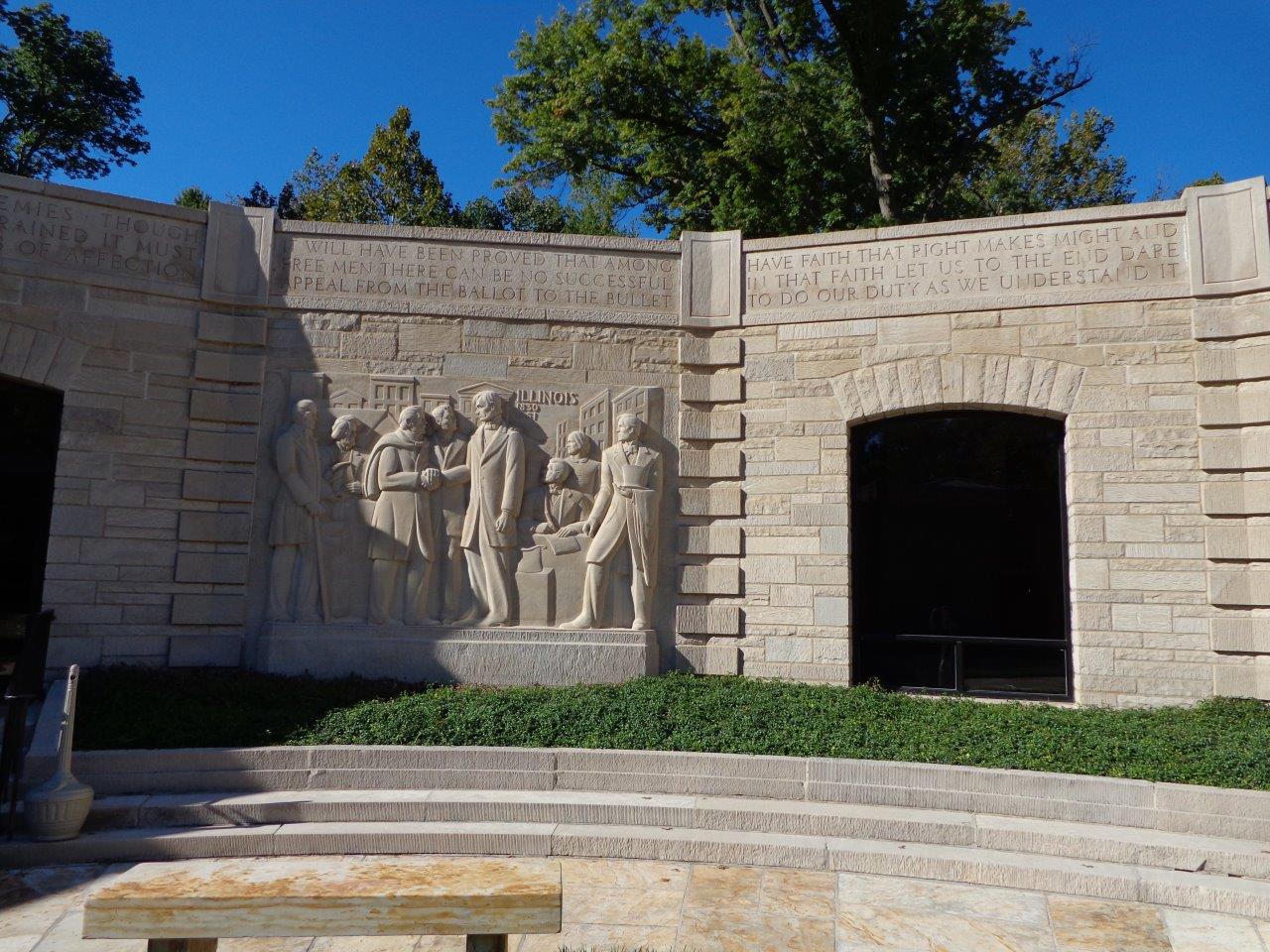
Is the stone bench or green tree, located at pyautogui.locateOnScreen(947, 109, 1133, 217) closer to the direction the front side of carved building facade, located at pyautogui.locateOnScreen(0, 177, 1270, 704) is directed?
the stone bench

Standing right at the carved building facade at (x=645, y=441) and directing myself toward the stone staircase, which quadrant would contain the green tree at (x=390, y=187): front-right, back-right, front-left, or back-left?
back-right

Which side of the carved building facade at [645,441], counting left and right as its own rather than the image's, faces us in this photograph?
front

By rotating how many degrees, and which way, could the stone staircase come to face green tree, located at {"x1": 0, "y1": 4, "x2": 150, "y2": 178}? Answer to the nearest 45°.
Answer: approximately 135° to its right

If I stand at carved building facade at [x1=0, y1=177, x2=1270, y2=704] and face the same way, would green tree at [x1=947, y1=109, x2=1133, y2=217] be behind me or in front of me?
behind

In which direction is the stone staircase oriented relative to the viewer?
toward the camera

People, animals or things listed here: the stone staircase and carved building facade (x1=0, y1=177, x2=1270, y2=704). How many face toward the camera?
2
